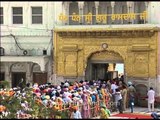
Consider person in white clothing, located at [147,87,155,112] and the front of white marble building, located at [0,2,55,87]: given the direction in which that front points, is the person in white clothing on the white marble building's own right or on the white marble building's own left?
on the white marble building's own left

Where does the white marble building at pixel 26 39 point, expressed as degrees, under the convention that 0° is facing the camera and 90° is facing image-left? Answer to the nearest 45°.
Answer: approximately 0°
